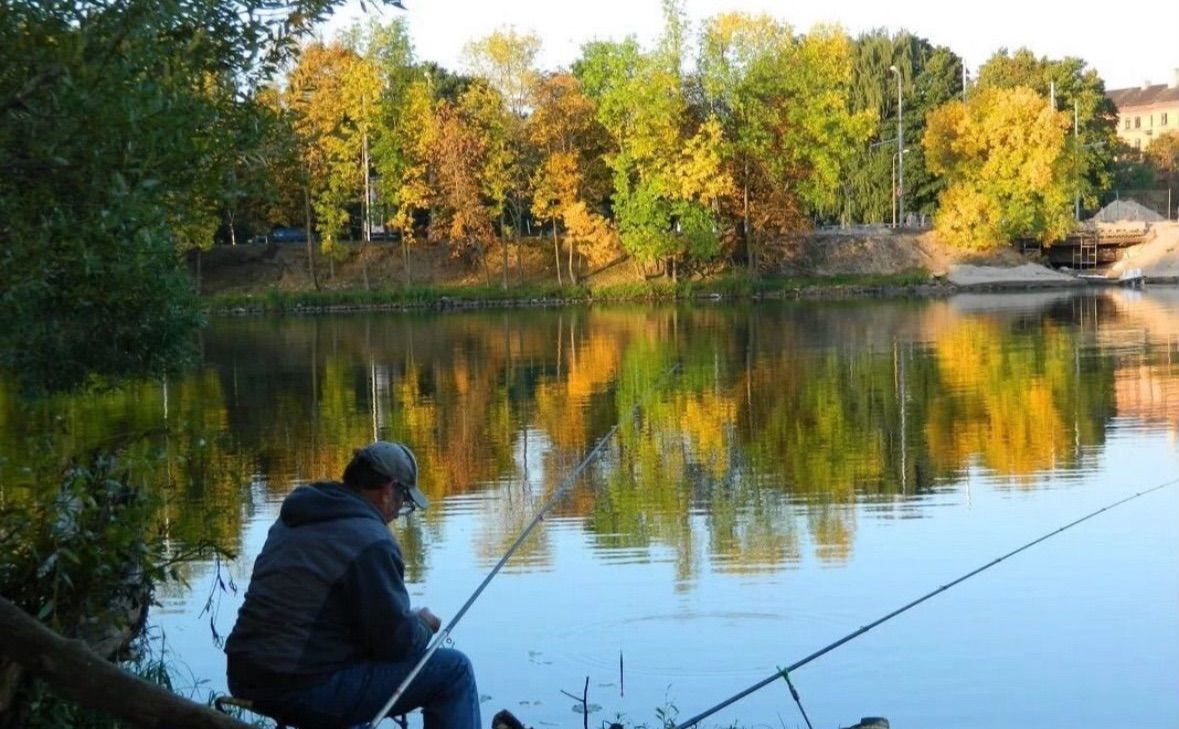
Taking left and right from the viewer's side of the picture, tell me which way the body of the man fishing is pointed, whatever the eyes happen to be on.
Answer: facing away from the viewer and to the right of the viewer

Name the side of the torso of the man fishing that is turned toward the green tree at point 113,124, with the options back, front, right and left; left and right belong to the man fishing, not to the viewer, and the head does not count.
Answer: left

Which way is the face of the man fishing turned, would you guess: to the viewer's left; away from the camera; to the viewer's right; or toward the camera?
to the viewer's right
